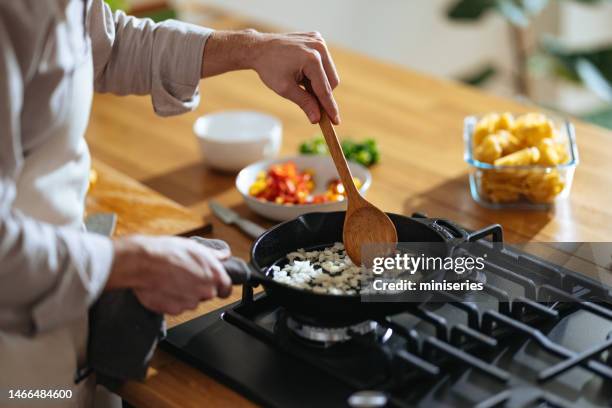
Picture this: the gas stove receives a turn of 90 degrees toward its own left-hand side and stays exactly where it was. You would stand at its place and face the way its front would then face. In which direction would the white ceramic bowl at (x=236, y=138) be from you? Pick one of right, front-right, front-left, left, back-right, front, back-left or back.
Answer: back

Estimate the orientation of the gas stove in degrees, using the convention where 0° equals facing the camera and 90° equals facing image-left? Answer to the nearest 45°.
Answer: approximately 45°

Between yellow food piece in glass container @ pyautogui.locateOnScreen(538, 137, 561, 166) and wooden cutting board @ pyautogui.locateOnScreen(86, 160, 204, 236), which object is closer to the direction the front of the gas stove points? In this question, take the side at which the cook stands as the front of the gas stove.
the wooden cutting board

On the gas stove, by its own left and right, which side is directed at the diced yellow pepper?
right

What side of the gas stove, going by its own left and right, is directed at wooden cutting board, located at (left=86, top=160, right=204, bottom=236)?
right

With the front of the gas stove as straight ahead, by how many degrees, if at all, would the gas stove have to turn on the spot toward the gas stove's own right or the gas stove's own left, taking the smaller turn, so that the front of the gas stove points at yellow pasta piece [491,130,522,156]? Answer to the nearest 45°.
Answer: approximately 135° to the gas stove's own right

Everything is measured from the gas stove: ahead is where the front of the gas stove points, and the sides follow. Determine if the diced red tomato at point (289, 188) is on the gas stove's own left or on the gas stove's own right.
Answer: on the gas stove's own right
